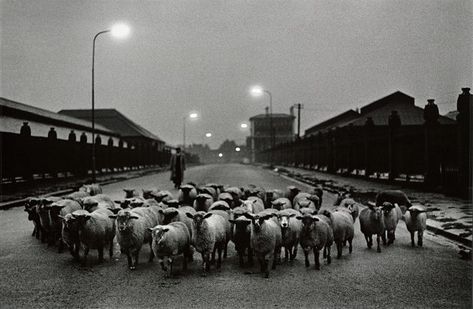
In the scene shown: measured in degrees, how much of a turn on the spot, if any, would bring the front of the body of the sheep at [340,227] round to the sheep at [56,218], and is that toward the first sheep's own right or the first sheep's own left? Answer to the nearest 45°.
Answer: approximately 45° to the first sheep's own right

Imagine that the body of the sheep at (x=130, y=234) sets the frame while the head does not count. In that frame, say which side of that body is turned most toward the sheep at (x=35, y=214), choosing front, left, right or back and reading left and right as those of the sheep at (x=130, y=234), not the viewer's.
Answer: right

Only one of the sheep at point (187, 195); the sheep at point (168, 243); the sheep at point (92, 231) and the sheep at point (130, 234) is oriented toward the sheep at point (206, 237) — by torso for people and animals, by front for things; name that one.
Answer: the sheep at point (187, 195)

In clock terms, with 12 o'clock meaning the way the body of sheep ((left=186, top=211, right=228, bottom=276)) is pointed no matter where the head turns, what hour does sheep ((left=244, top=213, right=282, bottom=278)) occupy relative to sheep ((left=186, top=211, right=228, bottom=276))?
sheep ((left=244, top=213, right=282, bottom=278)) is roughly at 8 o'clock from sheep ((left=186, top=211, right=228, bottom=276)).

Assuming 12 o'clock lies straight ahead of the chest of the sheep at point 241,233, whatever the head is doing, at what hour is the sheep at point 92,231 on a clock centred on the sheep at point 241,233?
the sheep at point 92,231 is roughly at 3 o'clock from the sheep at point 241,233.

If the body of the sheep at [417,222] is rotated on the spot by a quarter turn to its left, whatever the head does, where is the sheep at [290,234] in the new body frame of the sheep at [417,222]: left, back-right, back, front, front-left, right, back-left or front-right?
back-right

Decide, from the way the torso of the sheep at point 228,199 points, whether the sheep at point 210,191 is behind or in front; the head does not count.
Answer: behind

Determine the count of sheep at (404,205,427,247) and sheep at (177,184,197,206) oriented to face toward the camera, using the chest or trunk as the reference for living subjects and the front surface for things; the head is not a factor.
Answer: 2
